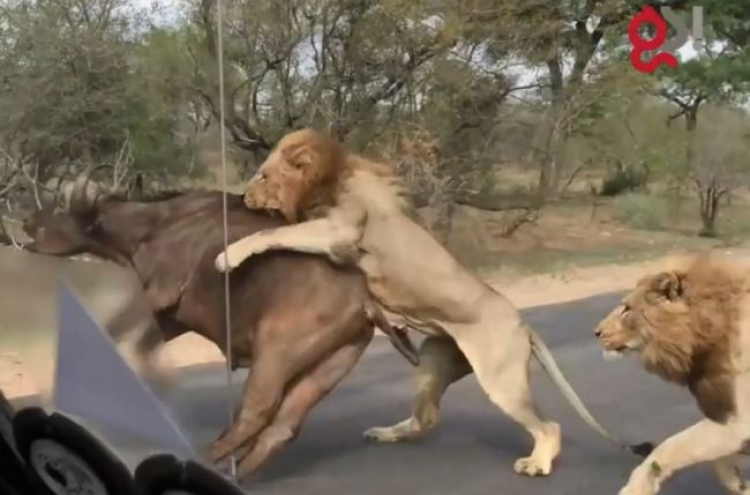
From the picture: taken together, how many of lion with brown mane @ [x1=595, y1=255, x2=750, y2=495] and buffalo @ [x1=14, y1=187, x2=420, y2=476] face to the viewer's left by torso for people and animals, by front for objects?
2

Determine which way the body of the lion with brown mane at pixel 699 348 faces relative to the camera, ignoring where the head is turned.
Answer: to the viewer's left

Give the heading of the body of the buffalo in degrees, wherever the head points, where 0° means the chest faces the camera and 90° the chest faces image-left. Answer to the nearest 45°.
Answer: approximately 90°

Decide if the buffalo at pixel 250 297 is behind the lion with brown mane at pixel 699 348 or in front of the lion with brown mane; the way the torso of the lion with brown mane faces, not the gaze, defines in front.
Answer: in front

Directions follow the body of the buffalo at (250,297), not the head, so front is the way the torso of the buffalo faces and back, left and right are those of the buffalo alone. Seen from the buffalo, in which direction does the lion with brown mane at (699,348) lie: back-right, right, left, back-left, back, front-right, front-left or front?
back-left
